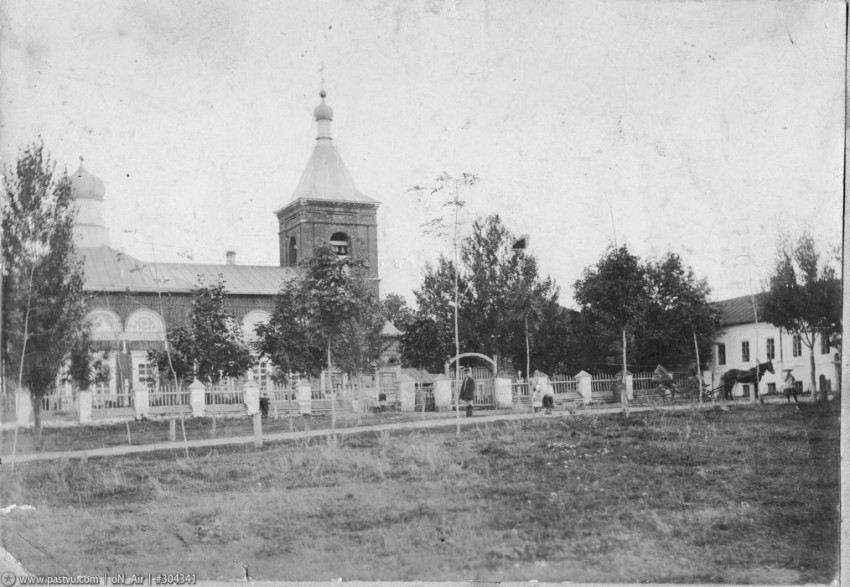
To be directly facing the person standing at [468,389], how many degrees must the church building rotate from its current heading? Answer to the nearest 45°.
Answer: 0° — it already faces them

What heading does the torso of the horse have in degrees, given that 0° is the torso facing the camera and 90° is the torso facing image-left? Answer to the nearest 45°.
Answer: approximately 270°

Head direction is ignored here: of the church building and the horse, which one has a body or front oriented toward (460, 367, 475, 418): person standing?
the church building

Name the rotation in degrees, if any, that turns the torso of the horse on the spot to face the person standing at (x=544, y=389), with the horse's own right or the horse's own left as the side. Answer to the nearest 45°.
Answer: approximately 180°

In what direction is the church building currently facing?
to the viewer's right

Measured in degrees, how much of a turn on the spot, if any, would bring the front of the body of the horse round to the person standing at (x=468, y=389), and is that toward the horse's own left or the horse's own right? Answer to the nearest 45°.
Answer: approximately 180°

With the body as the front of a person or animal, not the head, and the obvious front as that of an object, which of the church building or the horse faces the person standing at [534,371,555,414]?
the church building

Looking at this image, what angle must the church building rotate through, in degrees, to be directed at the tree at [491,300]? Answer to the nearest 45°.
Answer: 0° — it already faces it

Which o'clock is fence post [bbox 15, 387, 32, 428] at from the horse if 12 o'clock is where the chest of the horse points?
The fence post is roughly at 5 o'clock from the horse.

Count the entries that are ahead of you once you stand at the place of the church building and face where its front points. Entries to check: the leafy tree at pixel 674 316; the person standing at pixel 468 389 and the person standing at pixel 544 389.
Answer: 3

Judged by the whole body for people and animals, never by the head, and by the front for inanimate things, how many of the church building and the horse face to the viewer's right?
2

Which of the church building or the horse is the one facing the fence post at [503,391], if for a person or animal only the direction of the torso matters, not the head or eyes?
the church building

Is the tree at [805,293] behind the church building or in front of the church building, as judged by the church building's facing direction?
in front
